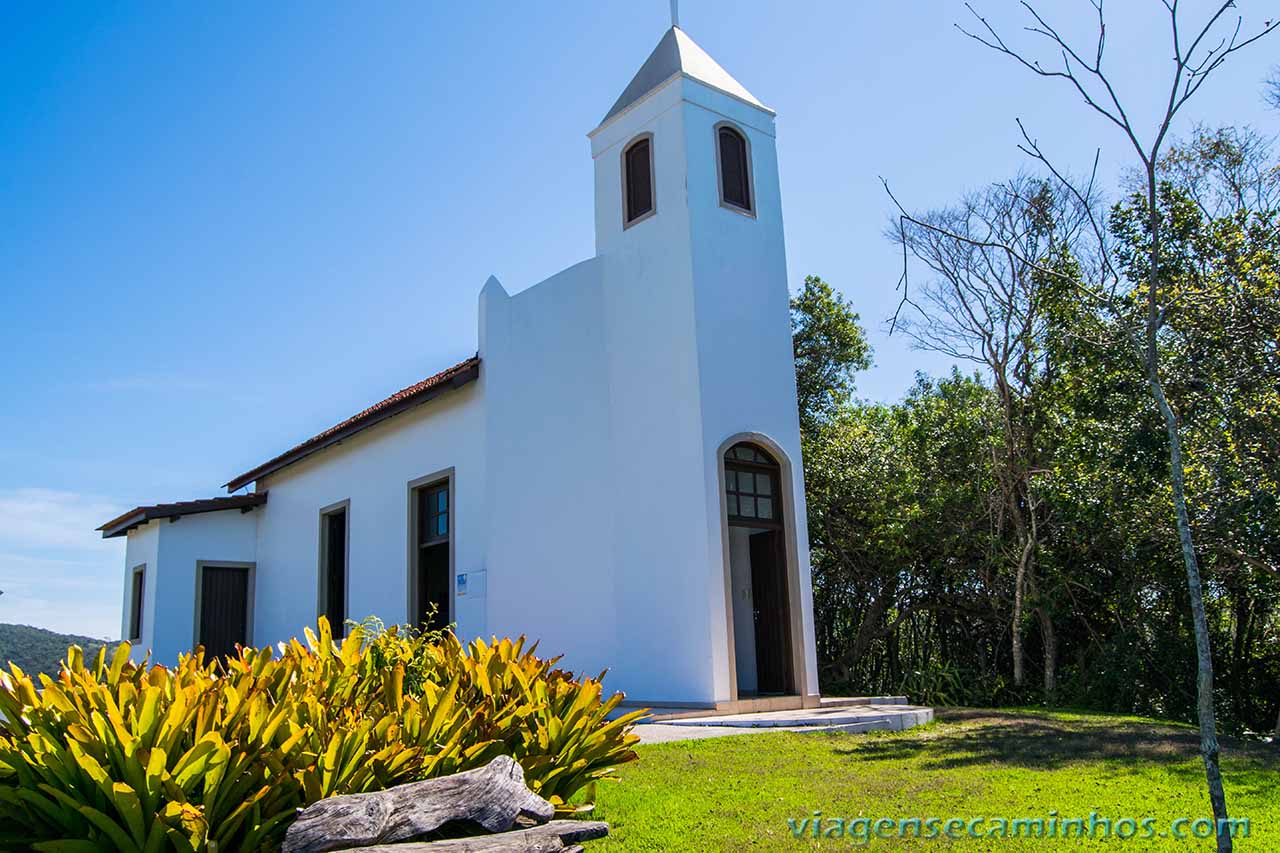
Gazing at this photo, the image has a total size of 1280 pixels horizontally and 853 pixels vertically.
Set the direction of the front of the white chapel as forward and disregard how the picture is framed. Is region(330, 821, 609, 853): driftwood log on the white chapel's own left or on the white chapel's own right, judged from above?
on the white chapel's own right

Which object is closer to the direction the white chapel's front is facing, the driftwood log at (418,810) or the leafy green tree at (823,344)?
the driftwood log

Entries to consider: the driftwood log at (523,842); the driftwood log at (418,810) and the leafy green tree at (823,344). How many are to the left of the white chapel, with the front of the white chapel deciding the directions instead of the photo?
1

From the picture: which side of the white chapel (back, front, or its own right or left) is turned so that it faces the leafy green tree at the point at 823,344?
left

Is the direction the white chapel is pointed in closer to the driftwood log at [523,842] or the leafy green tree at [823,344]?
the driftwood log

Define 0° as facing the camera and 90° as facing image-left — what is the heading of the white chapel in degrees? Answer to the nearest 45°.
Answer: approximately 315°

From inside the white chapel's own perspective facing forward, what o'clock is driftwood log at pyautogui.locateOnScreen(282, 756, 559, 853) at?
The driftwood log is roughly at 2 o'clock from the white chapel.

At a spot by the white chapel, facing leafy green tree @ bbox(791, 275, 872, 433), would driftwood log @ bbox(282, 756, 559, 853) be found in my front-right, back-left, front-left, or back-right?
back-right
